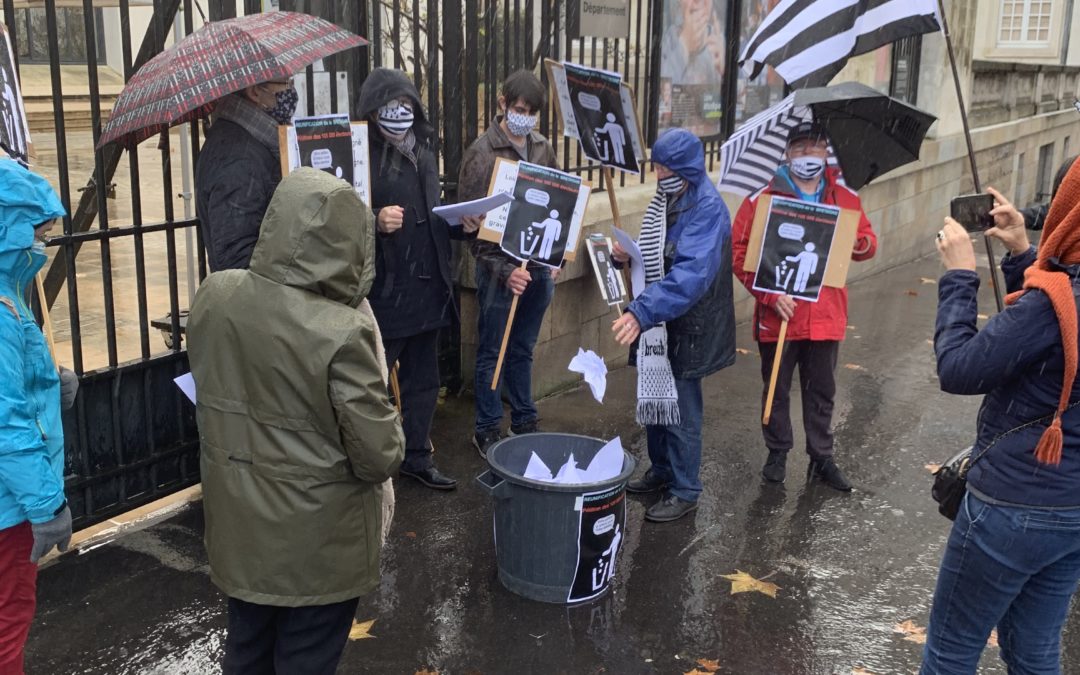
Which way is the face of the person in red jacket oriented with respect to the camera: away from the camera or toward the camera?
toward the camera

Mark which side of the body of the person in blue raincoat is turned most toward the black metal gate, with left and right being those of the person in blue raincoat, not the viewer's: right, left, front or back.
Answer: front

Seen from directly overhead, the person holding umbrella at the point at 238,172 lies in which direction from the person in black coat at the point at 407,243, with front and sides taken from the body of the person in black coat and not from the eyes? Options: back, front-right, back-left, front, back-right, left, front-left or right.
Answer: right

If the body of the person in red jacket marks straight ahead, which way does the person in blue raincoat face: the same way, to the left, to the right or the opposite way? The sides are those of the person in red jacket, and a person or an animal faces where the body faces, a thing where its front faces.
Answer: to the right

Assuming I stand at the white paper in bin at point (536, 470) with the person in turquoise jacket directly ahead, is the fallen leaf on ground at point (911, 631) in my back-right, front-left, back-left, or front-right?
back-left

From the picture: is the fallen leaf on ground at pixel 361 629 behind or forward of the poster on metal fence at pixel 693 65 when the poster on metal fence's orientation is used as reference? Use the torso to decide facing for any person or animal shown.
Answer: forward

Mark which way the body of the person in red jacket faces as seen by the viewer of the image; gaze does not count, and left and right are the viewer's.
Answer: facing the viewer

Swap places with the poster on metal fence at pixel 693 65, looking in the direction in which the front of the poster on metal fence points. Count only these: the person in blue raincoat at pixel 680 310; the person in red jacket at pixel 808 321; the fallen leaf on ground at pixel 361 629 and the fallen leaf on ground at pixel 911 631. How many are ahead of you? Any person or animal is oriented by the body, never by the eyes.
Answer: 4

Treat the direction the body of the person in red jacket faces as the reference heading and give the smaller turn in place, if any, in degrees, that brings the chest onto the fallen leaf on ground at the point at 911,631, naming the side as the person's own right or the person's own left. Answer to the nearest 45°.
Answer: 0° — they already face it

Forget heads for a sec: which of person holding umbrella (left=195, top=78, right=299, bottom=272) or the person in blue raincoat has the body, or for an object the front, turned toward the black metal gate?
the person in blue raincoat

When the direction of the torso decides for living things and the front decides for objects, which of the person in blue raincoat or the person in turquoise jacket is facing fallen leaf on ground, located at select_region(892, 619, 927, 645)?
the person in turquoise jacket

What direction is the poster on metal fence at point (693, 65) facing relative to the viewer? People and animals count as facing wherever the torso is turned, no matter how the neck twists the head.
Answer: toward the camera

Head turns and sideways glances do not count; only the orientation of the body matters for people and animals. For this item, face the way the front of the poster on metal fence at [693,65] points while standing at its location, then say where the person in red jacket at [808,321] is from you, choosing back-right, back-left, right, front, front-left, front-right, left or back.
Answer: front

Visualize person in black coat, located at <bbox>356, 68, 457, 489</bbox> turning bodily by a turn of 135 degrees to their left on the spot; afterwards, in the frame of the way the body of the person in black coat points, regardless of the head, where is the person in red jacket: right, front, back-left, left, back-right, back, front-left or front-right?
right

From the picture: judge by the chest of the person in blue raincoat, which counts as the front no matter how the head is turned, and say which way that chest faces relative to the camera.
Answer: to the viewer's left

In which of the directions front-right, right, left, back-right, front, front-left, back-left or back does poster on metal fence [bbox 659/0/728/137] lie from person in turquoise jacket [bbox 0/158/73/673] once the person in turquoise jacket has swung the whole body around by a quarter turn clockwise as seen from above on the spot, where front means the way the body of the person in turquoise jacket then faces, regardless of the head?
back-left

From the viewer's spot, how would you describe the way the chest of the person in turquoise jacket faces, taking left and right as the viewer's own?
facing to the right of the viewer

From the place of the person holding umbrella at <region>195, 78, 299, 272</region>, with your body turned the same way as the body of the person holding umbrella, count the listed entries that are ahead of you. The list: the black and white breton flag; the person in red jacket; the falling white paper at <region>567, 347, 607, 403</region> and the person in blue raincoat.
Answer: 4
